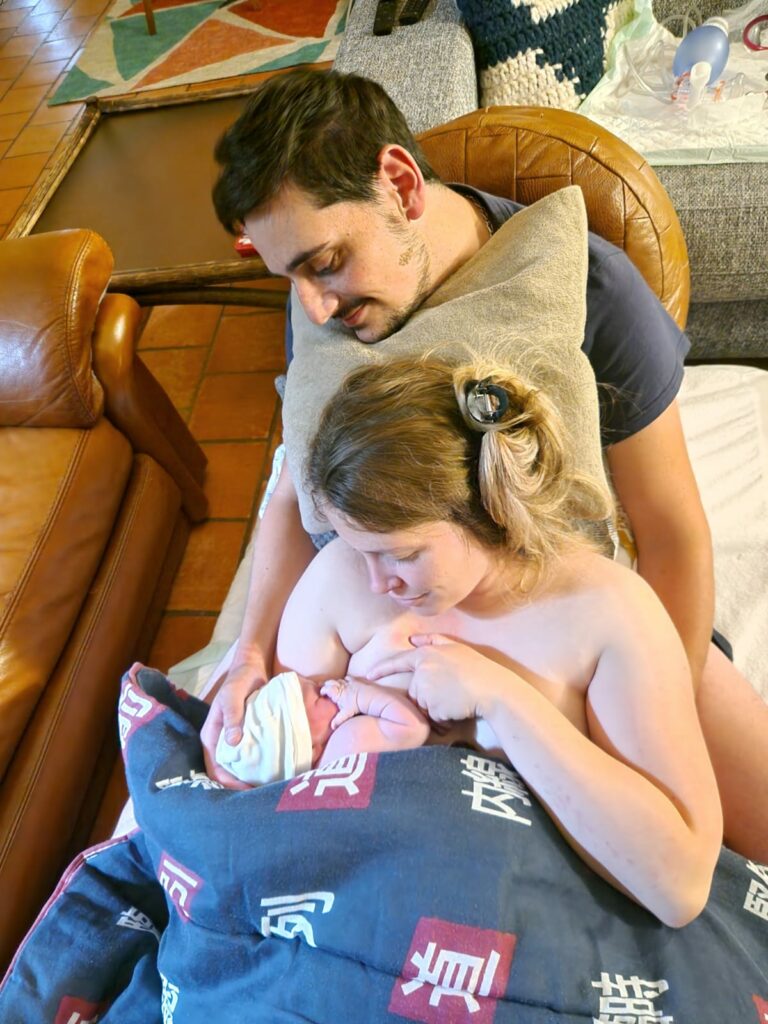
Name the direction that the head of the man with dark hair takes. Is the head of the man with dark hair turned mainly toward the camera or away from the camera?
toward the camera

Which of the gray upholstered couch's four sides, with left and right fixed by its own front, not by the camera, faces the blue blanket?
front

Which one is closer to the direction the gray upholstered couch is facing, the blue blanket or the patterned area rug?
the blue blanket

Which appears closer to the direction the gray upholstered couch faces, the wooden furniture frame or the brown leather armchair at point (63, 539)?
the brown leather armchair

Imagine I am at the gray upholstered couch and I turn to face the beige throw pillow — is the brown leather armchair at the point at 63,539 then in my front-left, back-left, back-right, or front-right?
front-right

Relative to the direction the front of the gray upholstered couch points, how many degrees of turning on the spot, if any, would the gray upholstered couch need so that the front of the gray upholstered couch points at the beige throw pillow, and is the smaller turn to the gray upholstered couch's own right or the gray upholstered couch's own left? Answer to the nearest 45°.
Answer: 0° — it already faces it

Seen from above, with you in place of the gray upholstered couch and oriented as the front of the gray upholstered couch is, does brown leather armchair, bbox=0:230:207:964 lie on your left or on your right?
on your right

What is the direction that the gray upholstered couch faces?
toward the camera
